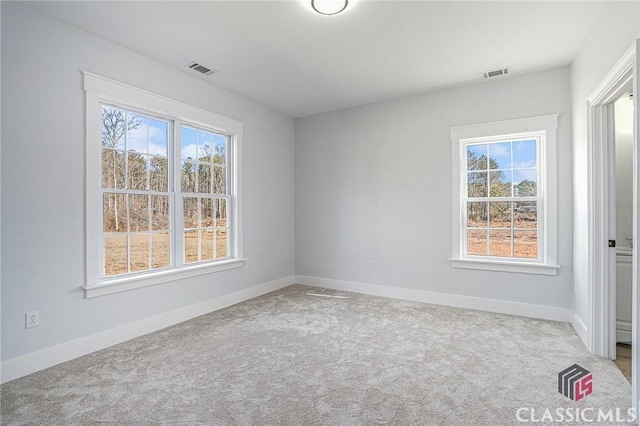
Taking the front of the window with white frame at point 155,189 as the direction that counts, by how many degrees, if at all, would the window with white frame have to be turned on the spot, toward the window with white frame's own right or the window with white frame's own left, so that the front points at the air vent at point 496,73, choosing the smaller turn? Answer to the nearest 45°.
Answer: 0° — it already faces it

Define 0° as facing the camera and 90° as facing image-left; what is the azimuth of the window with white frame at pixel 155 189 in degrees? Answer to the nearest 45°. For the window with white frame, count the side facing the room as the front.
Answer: approximately 315°

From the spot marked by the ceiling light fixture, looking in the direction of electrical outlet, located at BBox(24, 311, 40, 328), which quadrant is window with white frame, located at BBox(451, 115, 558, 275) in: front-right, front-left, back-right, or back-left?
back-right
